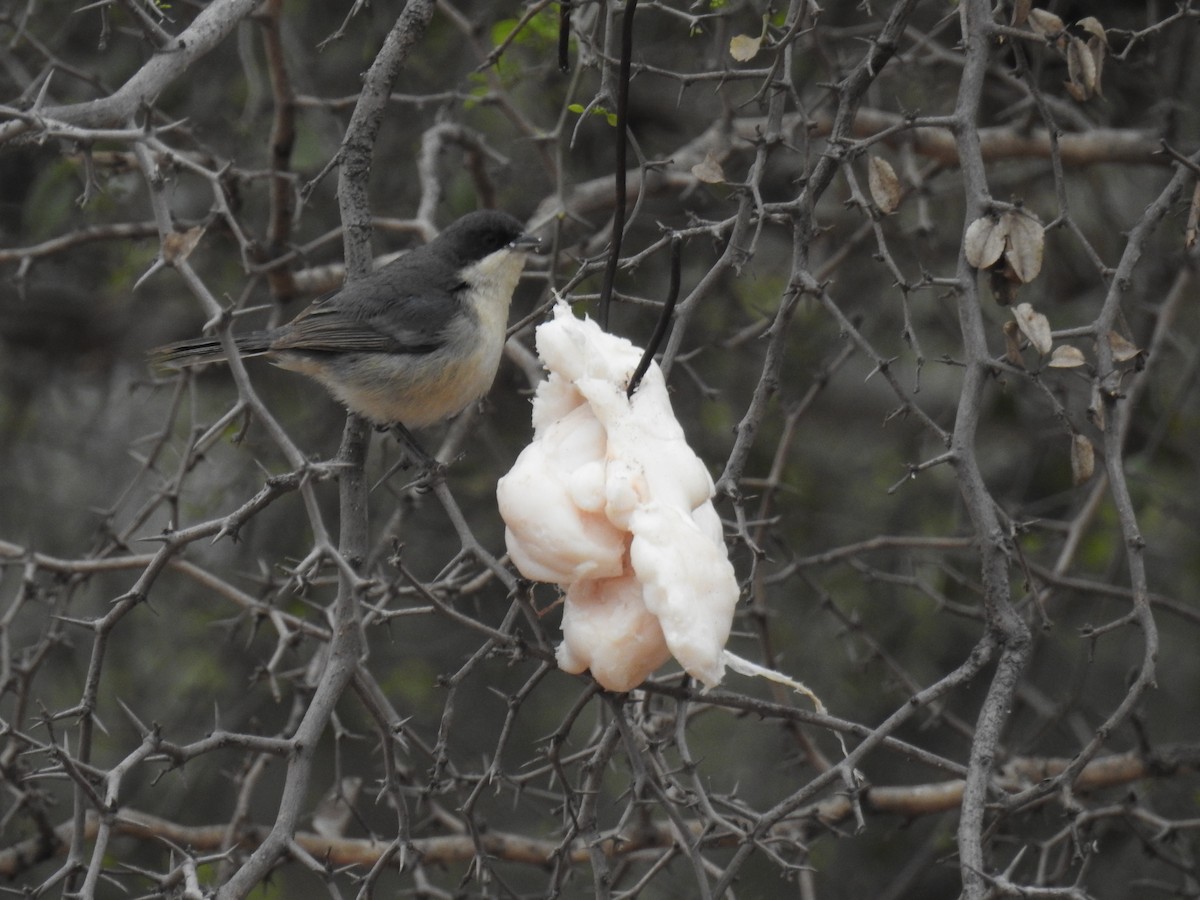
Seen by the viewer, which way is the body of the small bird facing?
to the viewer's right
